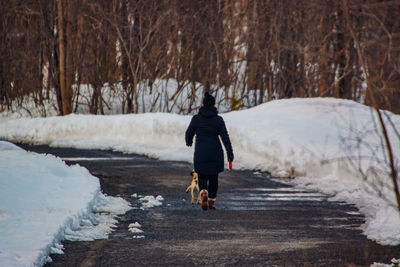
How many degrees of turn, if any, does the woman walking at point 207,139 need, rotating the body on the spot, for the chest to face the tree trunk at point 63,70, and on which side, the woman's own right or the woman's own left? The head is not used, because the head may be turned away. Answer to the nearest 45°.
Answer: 0° — they already face it

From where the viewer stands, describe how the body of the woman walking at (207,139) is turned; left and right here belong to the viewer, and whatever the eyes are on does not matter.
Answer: facing away from the viewer
